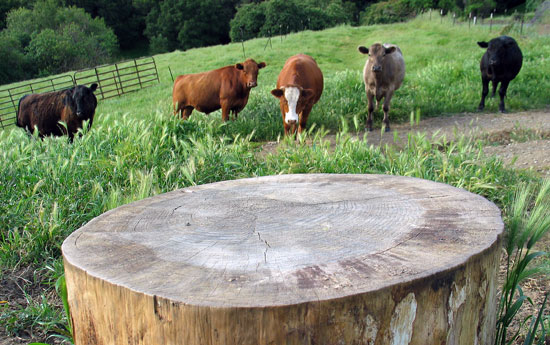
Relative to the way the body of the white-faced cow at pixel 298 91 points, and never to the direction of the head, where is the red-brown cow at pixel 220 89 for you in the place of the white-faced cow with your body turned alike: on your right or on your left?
on your right

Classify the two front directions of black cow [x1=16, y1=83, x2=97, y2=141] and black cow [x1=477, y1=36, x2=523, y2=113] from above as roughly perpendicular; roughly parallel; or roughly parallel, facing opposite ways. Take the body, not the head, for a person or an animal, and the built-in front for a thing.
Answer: roughly perpendicular

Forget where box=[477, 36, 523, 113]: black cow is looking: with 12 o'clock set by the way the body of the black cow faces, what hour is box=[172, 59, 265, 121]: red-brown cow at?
The red-brown cow is roughly at 2 o'clock from the black cow.

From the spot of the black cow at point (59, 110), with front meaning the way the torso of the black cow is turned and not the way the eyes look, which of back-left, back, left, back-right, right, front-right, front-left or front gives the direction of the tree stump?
front-right

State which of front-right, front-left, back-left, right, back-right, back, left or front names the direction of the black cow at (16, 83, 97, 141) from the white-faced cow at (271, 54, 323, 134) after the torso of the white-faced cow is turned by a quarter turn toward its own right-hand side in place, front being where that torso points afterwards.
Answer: front

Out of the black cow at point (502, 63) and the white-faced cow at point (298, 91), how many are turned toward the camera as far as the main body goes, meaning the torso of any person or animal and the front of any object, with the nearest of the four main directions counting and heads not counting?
2

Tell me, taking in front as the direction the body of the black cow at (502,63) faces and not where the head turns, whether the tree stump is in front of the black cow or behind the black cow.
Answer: in front

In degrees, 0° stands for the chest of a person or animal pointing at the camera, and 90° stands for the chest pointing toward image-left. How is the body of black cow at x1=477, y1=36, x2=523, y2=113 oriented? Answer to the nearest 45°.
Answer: approximately 0°

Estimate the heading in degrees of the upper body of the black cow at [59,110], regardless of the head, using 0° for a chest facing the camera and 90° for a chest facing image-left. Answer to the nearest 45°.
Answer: approximately 315°

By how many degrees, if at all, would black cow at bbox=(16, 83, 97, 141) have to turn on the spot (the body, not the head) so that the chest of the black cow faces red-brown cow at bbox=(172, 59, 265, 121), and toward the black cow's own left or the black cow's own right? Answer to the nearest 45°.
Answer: approximately 45° to the black cow's own left

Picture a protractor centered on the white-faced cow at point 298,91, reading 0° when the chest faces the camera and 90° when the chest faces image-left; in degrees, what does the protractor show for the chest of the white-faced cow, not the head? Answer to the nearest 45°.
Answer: approximately 0°
